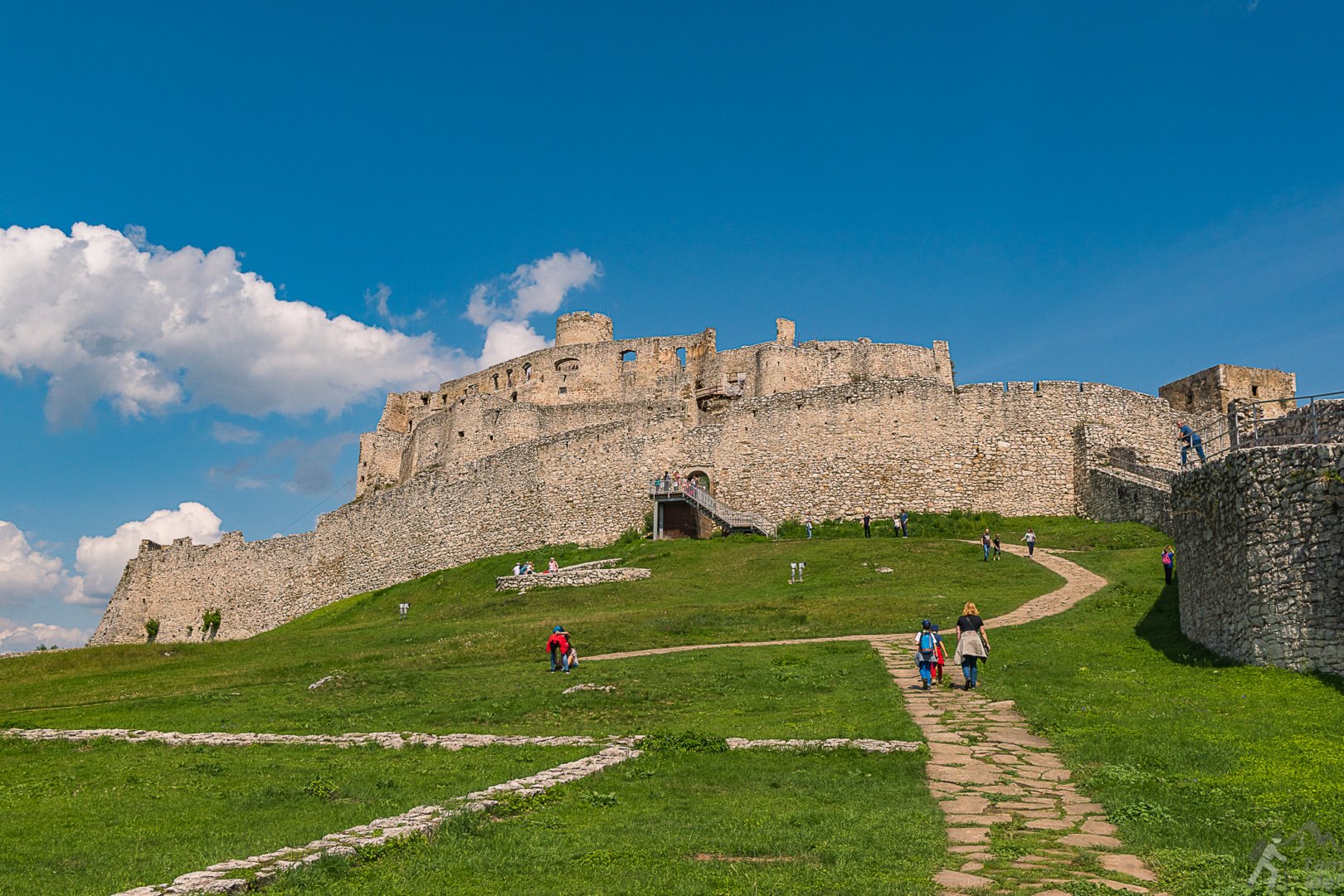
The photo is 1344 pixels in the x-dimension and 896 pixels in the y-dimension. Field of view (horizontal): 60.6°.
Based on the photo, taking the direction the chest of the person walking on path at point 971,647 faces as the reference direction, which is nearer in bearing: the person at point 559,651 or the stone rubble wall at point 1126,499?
the stone rubble wall

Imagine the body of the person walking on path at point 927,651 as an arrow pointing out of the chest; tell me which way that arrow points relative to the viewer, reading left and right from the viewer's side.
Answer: facing away from the viewer

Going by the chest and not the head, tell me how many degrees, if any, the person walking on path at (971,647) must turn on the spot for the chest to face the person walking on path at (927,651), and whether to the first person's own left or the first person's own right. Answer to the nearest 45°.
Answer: approximately 90° to the first person's own left

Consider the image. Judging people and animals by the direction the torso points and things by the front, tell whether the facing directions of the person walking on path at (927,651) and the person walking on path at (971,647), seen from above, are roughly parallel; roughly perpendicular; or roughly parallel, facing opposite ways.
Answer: roughly parallel

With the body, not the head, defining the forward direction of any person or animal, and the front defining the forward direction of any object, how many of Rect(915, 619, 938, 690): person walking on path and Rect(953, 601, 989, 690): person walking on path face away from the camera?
2

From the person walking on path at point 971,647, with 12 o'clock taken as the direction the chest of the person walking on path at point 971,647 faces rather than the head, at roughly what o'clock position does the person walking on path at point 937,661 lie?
the person walking on path at point 937,661 is roughly at 10 o'clock from the person walking on path at point 971,647.

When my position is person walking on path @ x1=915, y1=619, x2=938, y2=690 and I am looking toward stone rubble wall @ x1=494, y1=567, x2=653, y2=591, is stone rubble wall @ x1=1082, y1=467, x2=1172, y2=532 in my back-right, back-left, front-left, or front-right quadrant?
front-right

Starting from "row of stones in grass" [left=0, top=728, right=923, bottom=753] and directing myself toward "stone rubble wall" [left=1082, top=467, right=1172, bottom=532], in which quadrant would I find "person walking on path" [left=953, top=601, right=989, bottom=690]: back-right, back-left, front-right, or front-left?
front-right

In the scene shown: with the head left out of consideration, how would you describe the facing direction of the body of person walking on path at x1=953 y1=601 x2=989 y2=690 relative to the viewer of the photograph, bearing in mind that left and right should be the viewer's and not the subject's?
facing away from the viewer

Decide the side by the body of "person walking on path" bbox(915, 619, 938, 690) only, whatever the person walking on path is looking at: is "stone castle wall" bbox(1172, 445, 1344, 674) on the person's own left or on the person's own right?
on the person's own right

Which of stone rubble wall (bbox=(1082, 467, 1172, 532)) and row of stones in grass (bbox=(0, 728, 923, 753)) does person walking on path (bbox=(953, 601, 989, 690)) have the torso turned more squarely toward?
the stone rubble wall

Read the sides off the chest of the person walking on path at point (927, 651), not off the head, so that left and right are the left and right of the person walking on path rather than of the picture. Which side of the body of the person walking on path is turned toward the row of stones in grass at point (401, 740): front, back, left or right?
left

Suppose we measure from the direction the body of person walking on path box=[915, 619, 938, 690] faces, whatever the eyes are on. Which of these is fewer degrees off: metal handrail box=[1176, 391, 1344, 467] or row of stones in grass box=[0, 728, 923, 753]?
the metal handrail

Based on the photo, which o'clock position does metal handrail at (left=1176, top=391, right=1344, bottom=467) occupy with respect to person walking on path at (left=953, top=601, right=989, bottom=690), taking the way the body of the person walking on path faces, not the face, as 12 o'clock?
The metal handrail is roughly at 2 o'clock from the person walking on path.
